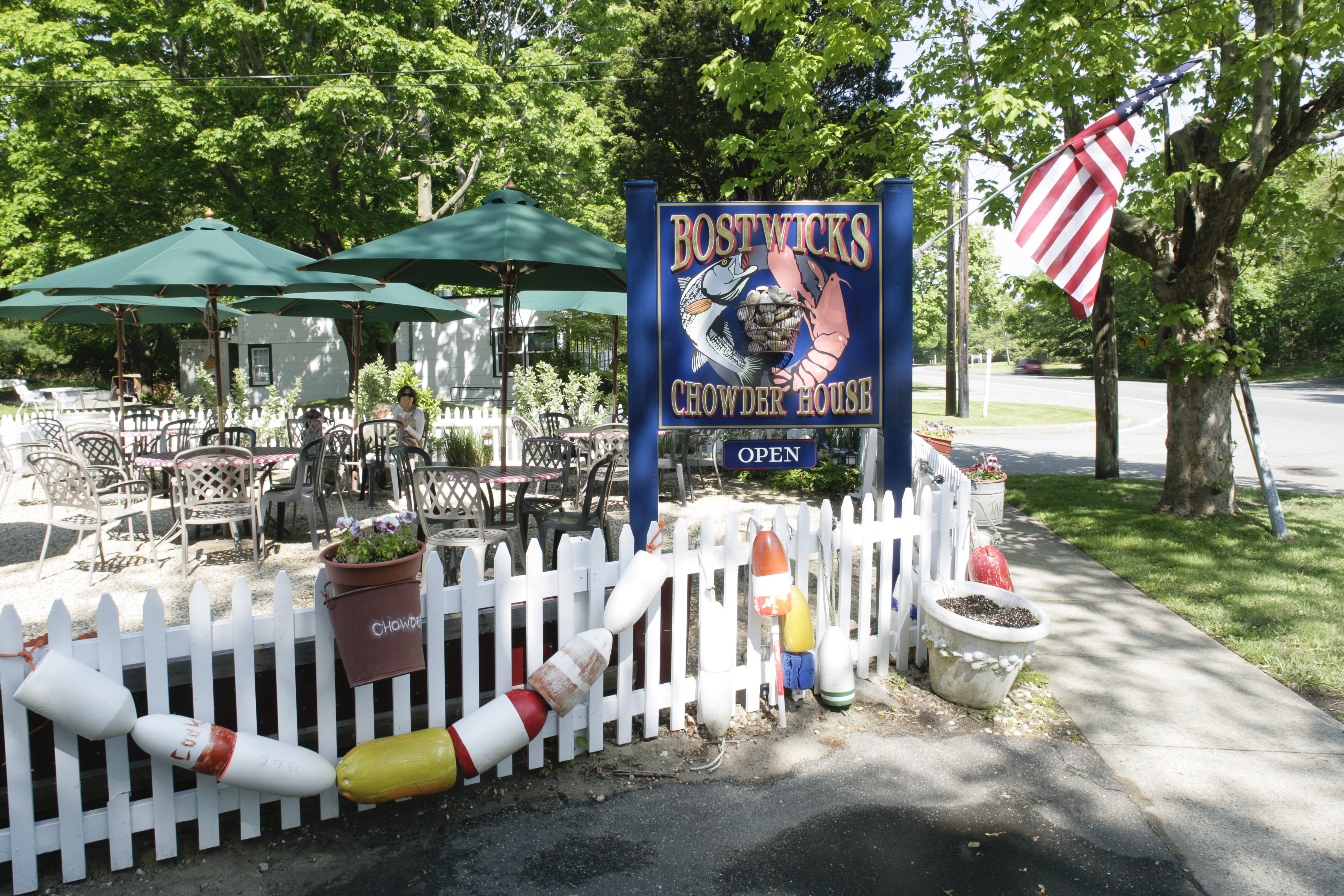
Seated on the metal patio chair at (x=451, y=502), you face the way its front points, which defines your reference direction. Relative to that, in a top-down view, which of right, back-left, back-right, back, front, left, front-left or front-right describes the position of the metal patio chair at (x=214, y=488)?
left

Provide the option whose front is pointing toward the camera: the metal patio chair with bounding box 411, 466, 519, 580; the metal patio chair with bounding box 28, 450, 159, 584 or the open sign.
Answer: the open sign

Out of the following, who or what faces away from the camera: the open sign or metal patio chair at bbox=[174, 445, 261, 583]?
the metal patio chair

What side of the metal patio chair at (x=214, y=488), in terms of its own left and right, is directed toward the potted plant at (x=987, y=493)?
right

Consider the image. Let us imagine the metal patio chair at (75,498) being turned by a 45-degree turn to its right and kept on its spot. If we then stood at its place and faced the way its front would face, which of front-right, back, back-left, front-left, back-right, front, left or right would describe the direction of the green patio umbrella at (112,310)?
left

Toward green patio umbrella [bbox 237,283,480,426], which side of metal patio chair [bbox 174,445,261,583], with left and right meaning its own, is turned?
front

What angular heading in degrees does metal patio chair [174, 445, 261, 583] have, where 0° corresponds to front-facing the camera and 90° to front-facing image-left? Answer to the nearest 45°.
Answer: approximately 180°

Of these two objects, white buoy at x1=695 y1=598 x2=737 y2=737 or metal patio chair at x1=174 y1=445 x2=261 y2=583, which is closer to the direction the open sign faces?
the white buoy

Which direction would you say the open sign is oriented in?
toward the camera

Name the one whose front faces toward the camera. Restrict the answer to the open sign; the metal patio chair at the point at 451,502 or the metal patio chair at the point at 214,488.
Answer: the open sign

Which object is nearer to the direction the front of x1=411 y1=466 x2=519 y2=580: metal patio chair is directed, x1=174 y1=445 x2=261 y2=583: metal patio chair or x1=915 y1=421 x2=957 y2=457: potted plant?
the potted plant

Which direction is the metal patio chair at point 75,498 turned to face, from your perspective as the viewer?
facing away from the viewer and to the right of the viewer
